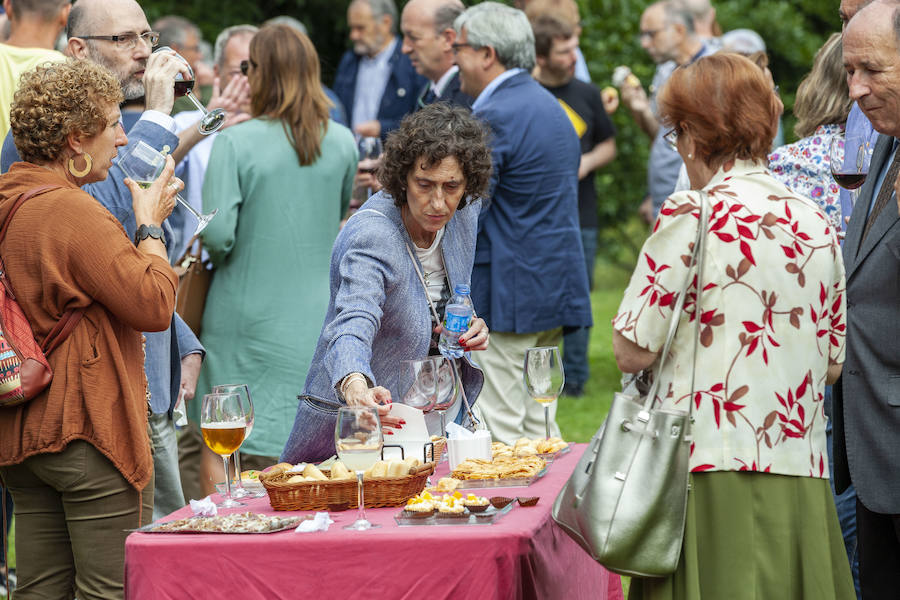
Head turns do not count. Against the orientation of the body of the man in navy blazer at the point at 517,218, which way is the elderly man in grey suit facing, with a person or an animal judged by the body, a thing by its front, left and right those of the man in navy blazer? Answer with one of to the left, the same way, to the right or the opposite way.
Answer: to the left

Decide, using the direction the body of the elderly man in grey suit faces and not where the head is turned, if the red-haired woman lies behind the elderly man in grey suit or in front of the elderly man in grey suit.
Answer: in front

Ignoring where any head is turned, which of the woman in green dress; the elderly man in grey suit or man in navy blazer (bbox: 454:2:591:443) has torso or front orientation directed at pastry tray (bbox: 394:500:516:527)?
the elderly man in grey suit

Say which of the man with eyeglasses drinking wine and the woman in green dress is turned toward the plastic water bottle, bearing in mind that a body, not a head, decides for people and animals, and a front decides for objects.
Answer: the man with eyeglasses drinking wine

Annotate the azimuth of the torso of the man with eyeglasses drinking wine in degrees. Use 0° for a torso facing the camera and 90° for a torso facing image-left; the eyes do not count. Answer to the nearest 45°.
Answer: approximately 315°

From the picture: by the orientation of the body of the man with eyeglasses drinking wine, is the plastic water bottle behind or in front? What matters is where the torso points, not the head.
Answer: in front

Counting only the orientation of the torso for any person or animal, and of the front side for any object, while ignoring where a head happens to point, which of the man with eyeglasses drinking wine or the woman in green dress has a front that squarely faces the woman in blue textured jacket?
the man with eyeglasses drinking wine

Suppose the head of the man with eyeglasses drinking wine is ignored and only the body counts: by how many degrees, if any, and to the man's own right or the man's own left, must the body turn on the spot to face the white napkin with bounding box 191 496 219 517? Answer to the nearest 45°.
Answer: approximately 45° to the man's own right

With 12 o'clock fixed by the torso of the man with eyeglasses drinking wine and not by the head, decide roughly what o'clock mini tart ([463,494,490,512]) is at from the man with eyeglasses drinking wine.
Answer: The mini tart is roughly at 1 o'clock from the man with eyeglasses drinking wine.

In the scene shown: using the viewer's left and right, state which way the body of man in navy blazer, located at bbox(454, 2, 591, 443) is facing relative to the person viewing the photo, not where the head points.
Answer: facing away from the viewer and to the left of the viewer

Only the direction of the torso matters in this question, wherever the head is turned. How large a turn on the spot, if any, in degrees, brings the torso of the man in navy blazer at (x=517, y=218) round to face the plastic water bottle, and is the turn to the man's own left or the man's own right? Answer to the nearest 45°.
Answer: approximately 135° to the man's own left

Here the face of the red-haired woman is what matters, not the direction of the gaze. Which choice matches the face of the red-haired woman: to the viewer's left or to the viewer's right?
to the viewer's left

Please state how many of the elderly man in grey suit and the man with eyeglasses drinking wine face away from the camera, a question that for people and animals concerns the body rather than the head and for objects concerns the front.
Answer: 0

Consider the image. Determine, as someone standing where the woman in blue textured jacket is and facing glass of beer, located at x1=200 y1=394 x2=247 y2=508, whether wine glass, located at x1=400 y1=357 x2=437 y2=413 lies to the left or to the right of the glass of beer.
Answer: left

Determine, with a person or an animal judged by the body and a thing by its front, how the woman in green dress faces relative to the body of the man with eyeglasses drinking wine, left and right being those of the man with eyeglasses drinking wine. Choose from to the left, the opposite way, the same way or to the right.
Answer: to the left

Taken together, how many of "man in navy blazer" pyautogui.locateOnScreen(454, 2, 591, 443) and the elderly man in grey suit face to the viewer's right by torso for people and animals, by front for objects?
0
